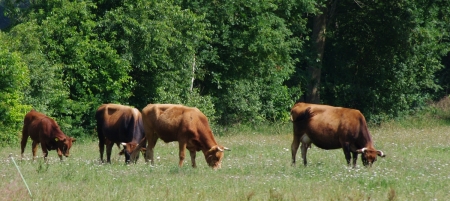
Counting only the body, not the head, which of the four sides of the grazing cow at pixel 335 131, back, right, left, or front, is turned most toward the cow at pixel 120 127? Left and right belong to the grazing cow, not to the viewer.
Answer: back

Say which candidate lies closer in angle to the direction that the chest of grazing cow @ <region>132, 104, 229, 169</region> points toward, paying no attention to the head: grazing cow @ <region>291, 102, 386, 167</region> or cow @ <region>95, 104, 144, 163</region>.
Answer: the grazing cow

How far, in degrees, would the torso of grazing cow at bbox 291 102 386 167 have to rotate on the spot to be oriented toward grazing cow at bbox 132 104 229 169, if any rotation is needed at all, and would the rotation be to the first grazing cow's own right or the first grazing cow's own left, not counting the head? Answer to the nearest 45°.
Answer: approximately 180°

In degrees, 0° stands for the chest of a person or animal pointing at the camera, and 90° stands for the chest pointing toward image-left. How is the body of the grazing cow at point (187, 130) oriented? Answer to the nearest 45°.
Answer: approximately 315°

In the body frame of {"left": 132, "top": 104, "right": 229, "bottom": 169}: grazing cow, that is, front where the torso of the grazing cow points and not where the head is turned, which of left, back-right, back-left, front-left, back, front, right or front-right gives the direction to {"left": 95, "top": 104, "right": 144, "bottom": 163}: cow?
back

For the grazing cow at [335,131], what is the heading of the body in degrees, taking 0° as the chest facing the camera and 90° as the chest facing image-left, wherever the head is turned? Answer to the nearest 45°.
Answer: approximately 270°

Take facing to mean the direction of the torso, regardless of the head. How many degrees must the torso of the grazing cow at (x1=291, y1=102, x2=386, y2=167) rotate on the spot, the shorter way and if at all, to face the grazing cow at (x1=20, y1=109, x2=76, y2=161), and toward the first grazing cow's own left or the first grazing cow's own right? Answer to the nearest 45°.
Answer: approximately 180°

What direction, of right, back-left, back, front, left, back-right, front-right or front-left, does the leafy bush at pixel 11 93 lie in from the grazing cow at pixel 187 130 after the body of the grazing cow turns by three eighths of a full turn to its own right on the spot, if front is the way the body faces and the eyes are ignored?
front-right

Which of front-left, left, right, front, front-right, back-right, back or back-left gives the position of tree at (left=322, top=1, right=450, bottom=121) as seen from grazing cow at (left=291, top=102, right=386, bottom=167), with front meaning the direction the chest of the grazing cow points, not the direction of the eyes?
left
